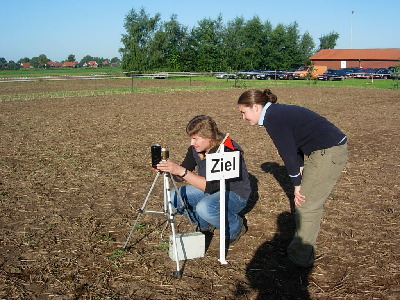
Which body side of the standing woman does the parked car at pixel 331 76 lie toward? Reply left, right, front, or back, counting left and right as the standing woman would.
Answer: right

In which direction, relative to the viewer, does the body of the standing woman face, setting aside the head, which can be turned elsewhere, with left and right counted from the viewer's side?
facing to the left of the viewer

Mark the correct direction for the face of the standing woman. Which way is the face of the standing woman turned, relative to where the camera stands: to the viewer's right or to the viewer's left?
to the viewer's left

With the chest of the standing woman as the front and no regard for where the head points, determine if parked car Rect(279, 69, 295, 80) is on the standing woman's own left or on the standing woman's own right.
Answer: on the standing woman's own right
